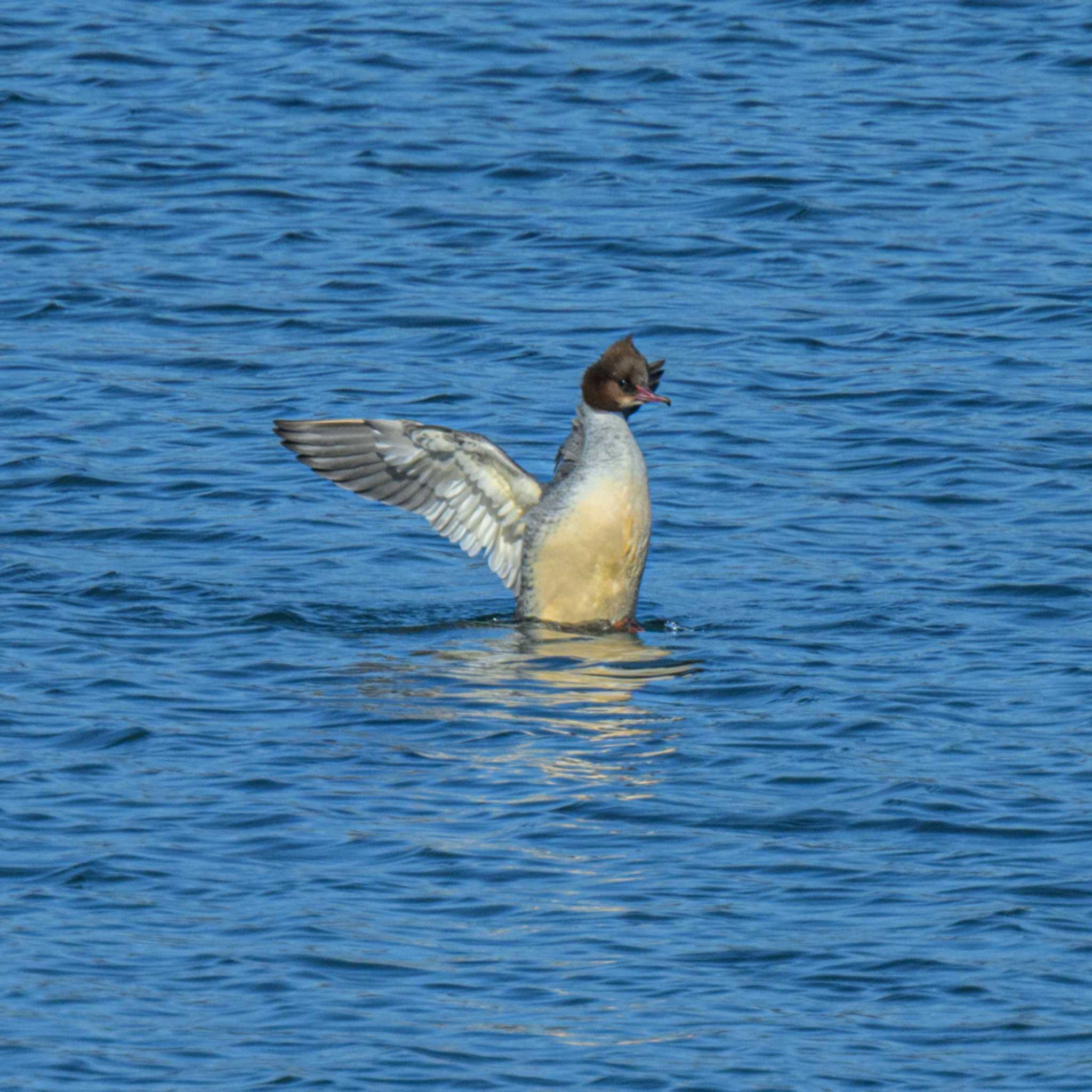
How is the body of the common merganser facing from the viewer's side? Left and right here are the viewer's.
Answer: facing the viewer and to the right of the viewer
